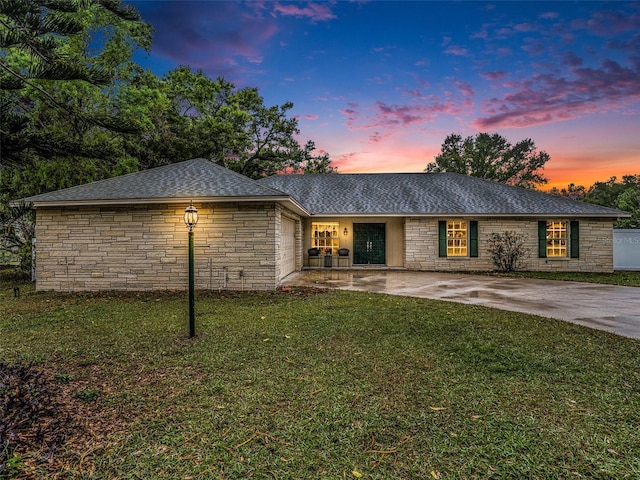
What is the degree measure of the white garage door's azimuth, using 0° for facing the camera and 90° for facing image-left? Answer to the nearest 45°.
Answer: approximately 270°

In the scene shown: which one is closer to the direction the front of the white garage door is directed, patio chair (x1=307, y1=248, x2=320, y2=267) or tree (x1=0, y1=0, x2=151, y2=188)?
the patio chair

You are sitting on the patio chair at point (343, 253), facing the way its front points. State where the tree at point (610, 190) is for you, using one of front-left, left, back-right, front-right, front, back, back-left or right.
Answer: back-left

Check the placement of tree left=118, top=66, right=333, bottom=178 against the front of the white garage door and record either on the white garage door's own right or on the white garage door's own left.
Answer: on the white garage door's own left

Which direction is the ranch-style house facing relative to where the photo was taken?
toward the camera

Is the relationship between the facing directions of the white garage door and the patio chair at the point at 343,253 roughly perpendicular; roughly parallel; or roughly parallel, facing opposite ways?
roughly perpendicular

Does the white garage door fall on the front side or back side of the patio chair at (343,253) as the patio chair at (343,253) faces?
on the front side

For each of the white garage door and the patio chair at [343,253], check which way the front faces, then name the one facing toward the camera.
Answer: the patio chair

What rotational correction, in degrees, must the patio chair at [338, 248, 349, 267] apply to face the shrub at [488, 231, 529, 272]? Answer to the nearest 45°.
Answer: approximately 90° to its left

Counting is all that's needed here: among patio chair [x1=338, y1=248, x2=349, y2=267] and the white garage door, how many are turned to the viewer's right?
1

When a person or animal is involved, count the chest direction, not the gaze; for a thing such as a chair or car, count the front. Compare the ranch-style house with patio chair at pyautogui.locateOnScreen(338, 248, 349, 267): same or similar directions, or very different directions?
same or similar directions

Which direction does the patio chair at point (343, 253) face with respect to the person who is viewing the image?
facing the viewer
